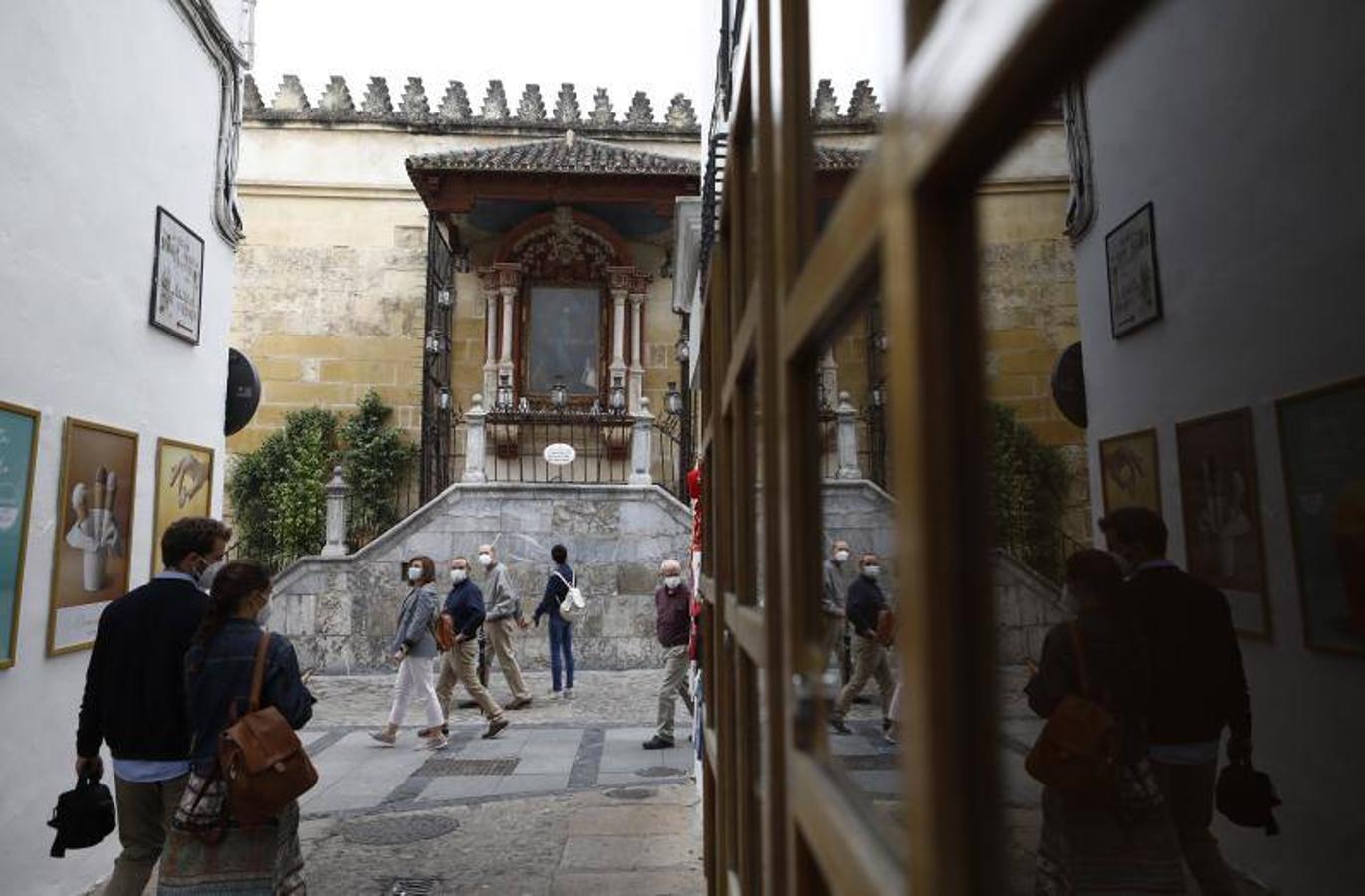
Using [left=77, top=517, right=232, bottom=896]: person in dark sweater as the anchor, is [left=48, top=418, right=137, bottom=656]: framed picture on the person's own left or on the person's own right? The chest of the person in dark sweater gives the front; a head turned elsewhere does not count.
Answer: on the person's own left

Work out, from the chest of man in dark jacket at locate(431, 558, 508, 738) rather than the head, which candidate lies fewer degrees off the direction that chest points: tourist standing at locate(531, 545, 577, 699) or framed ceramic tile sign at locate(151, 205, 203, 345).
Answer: the framed ceramic tile sign

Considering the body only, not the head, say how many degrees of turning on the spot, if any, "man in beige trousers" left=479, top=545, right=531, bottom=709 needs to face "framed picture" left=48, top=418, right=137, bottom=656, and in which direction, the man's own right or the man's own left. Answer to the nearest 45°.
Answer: approximately 90° to the man's own left

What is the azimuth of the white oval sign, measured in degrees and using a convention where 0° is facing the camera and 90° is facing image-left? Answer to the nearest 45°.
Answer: approximately 0°

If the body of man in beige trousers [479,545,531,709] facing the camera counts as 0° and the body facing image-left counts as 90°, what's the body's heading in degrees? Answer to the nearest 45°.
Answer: approximately 45°

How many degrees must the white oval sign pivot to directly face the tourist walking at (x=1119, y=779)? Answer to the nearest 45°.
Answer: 0° — it already faces them

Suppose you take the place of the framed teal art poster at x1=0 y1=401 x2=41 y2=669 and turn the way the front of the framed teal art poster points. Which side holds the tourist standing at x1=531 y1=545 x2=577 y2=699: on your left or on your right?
on your left
